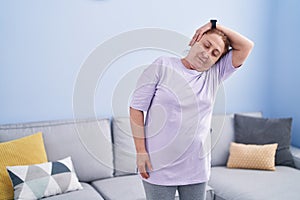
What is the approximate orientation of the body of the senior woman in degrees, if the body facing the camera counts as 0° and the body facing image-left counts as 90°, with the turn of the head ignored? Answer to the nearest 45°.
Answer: approximately 0°

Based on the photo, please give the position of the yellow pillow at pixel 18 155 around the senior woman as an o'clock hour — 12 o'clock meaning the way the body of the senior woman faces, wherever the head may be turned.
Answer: The yellow pillow is roughly at 4 o'clock from the senior woman.

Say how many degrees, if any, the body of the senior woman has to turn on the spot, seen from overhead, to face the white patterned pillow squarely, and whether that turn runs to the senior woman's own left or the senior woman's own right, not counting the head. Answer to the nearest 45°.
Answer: approximately 135° to the senior woman's own right
